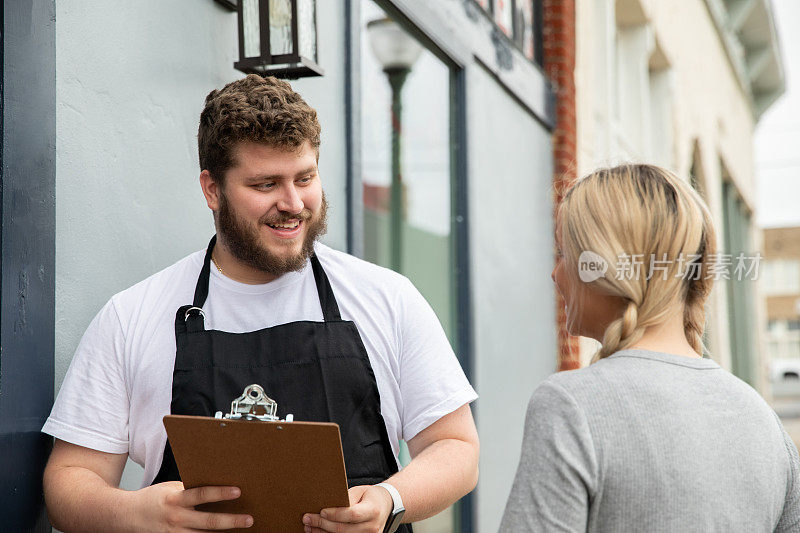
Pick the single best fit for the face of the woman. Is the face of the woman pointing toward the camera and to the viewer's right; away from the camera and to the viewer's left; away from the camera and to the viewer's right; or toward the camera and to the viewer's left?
away from the camera and to the viewer's left

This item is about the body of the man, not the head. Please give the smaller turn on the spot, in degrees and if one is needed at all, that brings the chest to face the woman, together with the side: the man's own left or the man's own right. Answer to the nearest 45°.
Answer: approximately 45° to the man's own left

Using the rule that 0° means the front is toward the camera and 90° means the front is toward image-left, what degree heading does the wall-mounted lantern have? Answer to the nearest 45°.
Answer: approximately 315°

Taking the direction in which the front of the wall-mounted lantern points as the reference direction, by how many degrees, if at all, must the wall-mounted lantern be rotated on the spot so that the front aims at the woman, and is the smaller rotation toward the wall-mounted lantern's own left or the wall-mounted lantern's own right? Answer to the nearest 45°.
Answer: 0° — it already faces them

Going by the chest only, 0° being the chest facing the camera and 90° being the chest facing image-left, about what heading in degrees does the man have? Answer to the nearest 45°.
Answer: approximately 0°
